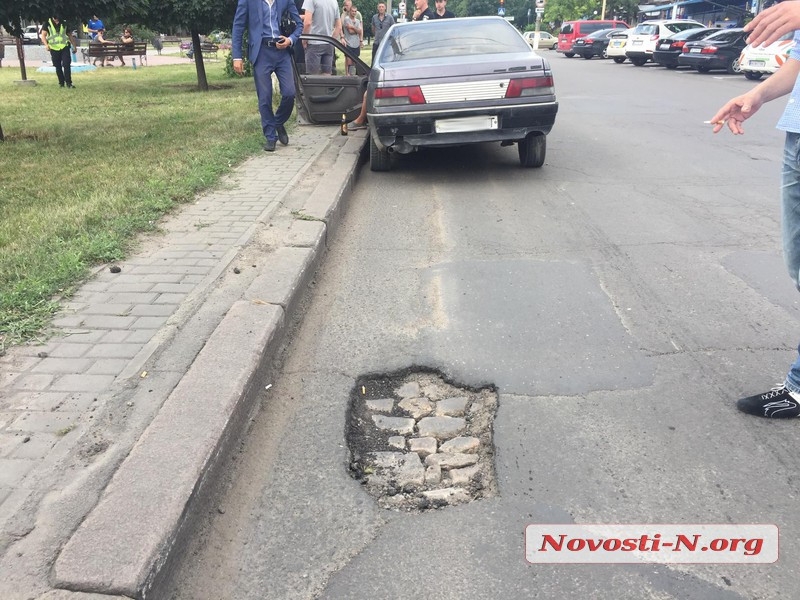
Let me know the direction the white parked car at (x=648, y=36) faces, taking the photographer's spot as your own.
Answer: facing away from the viewer and to the right of the viewer

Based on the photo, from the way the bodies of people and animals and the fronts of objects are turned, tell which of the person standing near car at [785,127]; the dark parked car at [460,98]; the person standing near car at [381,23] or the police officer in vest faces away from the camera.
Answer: the dark parked car

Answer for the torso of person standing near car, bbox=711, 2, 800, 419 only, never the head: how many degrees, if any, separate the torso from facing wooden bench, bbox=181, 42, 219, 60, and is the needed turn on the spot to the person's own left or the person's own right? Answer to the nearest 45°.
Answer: approximately 45° to the person's own right

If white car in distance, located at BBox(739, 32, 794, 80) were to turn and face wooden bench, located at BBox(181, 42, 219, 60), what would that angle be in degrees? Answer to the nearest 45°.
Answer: approximately 135° to its left

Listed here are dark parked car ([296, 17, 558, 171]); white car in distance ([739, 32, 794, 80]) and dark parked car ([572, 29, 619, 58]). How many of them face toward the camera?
0

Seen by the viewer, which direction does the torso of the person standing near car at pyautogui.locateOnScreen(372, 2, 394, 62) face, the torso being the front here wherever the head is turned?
toward the camera

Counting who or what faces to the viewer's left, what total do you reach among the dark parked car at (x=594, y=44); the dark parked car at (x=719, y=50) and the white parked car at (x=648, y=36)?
0

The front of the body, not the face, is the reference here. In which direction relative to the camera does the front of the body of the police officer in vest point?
toward the camera

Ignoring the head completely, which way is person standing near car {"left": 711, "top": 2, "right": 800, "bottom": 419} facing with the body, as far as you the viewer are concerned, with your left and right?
facing to the left of the viewer

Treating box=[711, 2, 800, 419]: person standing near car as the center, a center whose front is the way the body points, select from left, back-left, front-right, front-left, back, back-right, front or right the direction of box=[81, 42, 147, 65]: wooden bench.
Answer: front-right
